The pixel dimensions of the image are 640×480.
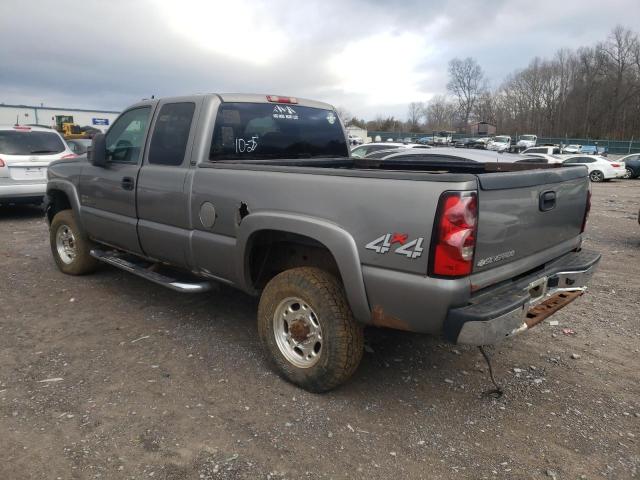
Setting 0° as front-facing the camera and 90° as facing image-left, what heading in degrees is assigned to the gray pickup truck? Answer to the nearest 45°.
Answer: approximately 135°

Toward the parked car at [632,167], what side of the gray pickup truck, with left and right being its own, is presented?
right

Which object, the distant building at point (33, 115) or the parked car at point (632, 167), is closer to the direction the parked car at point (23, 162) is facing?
the distant building

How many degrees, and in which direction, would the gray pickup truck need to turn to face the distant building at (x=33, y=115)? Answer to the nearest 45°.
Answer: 0° — it already faces it

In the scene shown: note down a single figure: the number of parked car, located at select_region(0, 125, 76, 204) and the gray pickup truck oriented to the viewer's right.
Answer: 0

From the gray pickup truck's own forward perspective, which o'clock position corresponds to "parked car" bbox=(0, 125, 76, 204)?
The parked car is roughly at 12 o'clock from the gray pickup truck.

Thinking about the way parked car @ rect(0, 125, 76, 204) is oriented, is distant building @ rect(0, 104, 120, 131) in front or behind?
in front

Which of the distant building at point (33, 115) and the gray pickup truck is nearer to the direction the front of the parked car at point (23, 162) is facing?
the distant building

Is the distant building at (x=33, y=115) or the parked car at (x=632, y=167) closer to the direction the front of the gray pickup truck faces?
the distant building

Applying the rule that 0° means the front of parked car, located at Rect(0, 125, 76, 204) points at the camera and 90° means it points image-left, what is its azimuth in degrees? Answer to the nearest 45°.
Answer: approximately 180°

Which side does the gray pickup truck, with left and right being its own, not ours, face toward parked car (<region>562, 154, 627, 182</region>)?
right

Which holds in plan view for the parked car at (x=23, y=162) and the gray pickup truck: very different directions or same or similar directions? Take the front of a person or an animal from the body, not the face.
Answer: same or similar directions

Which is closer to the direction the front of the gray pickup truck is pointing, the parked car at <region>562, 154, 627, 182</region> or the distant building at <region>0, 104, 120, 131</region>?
the distant building
